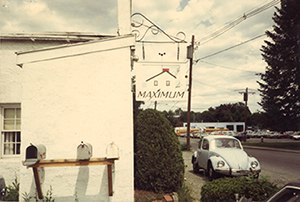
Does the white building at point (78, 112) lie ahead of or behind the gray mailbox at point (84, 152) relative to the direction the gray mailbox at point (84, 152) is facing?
behind

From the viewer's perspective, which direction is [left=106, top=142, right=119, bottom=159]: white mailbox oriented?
toward the camera

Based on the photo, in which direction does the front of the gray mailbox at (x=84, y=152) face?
toward the camera

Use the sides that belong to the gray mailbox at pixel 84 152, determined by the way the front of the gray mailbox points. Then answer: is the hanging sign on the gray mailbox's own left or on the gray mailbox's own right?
on the gray mailbox's own left

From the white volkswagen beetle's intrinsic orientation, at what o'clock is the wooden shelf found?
The wooden shelf is roughly at 2 o'clock from the white volkswagen beetle.

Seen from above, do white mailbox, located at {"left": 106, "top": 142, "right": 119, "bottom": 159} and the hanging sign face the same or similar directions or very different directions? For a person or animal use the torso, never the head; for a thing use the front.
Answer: same or similar directions

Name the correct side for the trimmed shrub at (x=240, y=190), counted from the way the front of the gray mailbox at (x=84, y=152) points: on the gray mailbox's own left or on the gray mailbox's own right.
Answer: on the gray mailbox's own left

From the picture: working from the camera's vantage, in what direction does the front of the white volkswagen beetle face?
facing the viewer and to the right of the viewer

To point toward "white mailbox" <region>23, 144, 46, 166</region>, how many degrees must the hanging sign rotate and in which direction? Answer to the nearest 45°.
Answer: approximately 90° to its right

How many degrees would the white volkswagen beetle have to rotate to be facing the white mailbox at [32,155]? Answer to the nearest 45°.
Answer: approximately 45° to its right

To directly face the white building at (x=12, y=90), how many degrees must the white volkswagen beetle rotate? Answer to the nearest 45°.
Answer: approximately 90° to its right

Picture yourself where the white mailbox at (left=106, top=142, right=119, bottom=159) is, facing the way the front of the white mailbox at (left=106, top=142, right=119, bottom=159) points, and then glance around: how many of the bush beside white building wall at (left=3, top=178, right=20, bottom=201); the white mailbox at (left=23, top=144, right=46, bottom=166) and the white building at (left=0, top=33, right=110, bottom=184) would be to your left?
0

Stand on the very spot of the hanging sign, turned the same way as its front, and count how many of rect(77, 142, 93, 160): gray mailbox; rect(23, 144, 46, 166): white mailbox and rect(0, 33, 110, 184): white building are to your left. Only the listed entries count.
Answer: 0

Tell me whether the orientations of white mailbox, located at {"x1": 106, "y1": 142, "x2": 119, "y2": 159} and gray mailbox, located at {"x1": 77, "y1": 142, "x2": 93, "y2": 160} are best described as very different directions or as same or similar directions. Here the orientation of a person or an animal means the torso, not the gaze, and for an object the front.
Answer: same or similar directions
